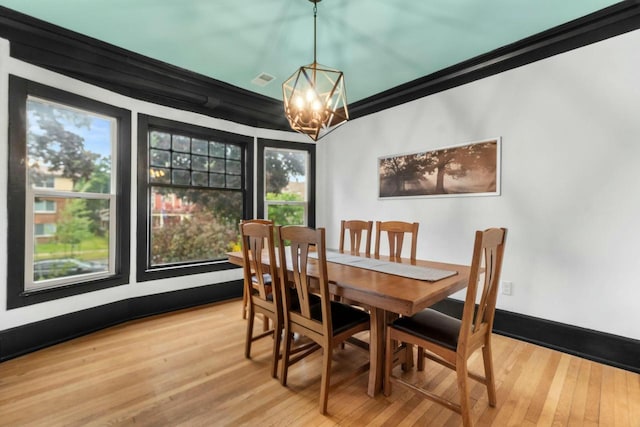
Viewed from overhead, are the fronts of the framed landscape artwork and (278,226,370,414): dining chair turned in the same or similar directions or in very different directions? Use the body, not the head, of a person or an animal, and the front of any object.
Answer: very different directions

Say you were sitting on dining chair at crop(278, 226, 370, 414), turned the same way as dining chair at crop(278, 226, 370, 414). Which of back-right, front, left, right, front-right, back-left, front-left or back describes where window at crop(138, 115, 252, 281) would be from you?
left

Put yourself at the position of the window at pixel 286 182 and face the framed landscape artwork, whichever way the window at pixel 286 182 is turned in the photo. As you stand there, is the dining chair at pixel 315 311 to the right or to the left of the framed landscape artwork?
right

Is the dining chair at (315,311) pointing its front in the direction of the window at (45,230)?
no

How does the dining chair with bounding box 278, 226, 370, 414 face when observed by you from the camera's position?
facing away from the viewer and to the right of the viewer

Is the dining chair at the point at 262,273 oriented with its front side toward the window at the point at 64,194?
no

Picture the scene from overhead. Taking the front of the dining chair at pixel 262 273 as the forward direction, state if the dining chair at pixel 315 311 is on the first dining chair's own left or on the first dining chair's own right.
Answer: on the first dining chair's own right

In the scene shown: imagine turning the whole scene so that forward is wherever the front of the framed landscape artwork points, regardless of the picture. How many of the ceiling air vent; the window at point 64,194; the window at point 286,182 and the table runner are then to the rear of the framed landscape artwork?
0

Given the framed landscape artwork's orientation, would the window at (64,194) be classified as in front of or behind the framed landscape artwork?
in front

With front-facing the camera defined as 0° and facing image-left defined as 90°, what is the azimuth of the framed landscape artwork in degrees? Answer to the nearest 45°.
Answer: approximately 45°

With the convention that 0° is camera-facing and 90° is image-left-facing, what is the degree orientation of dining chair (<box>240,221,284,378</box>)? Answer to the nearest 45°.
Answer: approximately 225°

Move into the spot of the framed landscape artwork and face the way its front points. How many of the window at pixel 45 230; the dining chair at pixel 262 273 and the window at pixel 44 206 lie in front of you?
3

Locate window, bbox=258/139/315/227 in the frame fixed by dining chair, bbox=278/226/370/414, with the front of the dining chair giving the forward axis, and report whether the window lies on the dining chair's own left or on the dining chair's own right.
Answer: on the dining chair's own left

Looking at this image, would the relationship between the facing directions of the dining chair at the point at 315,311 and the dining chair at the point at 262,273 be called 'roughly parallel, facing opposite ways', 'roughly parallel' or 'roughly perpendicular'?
roughly parallel

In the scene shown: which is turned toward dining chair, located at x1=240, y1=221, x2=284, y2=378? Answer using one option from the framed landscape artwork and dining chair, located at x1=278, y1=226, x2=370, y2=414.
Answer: the framed landscape artwork

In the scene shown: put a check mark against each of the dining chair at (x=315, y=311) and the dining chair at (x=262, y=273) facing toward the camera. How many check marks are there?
0
